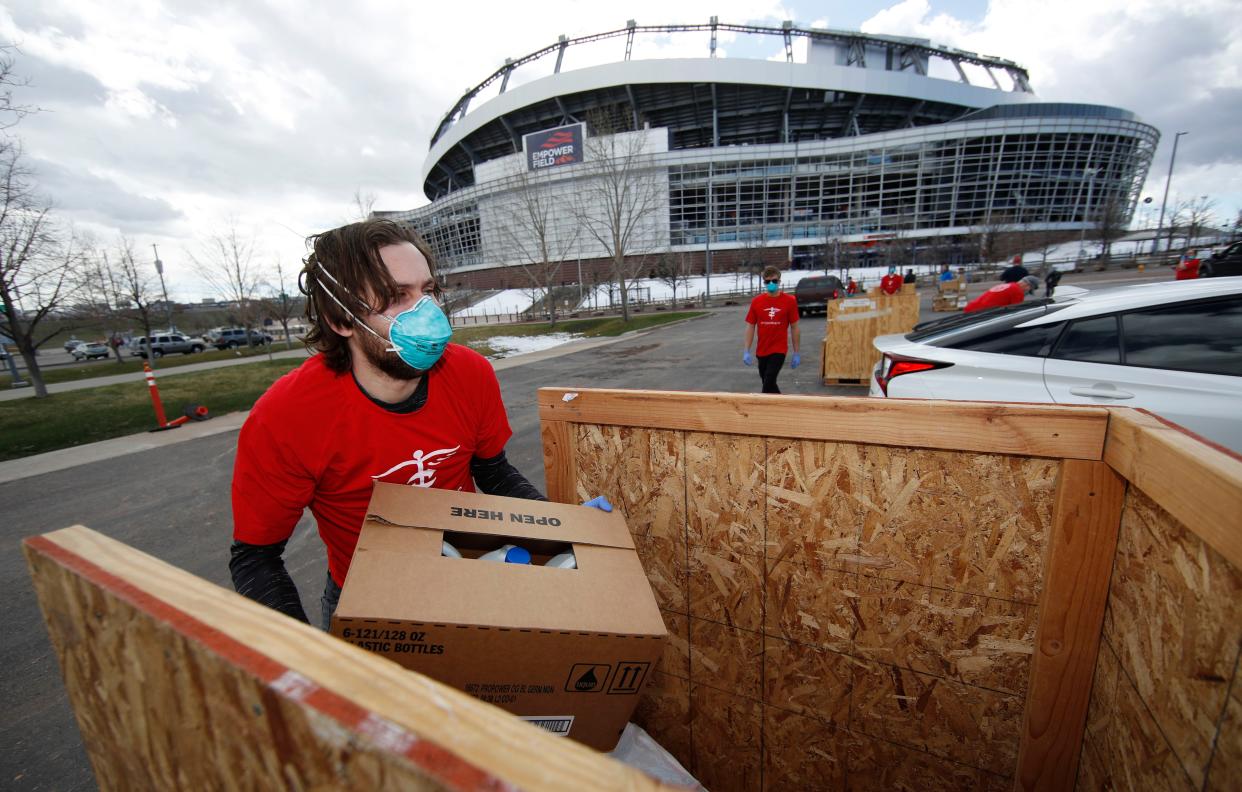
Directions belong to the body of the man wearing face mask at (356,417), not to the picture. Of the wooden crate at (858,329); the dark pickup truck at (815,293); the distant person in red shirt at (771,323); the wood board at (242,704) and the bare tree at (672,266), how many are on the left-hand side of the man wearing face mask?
4

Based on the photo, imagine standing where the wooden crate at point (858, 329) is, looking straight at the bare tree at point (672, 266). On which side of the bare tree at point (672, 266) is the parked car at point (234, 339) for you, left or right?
left

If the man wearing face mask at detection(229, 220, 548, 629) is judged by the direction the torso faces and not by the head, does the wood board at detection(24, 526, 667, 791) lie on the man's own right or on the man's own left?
on the man's own right

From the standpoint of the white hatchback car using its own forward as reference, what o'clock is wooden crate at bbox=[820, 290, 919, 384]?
The wooden crate is roughly at 8 o'clock from the white hatchback car.

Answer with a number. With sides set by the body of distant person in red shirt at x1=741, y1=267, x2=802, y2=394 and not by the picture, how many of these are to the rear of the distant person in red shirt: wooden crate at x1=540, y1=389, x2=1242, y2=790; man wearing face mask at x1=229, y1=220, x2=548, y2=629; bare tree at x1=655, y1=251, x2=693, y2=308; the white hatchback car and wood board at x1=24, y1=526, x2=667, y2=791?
1

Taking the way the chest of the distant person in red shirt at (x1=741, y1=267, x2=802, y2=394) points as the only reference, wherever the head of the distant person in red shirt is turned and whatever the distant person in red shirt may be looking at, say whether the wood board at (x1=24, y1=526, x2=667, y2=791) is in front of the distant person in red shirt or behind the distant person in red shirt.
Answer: in front

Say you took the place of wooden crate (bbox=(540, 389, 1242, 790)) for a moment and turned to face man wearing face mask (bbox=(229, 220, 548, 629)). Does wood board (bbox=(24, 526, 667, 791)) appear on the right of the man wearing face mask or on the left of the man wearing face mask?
left

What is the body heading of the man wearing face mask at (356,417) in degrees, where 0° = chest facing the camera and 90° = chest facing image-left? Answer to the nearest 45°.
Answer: approximately 315°

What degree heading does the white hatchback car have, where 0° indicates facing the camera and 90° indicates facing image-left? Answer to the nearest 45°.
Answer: approximately 270°

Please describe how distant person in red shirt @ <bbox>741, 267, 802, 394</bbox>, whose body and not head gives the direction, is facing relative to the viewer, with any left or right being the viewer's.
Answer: facing the viewer

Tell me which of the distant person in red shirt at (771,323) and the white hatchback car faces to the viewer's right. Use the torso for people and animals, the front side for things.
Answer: the white hatchback car

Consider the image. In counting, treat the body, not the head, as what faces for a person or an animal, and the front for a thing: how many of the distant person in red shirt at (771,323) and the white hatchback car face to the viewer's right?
1

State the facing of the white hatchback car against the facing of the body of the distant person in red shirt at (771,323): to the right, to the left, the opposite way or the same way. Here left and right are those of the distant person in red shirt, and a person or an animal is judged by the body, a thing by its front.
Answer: to the left
